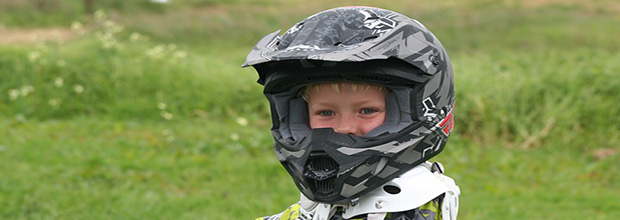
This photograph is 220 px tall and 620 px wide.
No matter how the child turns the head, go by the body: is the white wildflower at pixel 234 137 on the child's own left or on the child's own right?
on the child's own right

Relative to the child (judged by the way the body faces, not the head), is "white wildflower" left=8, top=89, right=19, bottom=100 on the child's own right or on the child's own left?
on the child's own right

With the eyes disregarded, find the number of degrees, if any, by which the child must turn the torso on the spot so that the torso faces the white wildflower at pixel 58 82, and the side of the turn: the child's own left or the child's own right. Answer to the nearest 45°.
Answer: approximately 90° to the child's own right

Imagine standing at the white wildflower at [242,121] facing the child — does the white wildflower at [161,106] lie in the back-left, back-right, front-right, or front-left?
back-right

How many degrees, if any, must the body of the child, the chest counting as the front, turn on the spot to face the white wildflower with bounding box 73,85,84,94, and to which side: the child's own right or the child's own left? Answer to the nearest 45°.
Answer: approximately 90° to the child's own right

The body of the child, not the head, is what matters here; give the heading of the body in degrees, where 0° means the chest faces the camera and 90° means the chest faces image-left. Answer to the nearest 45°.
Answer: approximately 45°

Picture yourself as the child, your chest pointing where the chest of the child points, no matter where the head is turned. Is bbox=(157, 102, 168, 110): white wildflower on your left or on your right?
on your right
